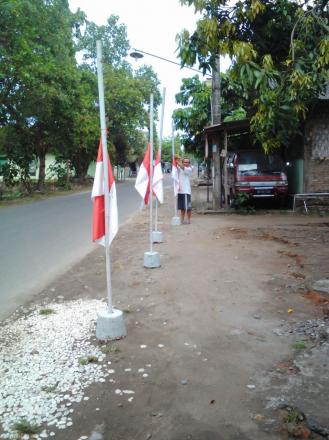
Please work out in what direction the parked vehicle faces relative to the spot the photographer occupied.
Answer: facing the viewer

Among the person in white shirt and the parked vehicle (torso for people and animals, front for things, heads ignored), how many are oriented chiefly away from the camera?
0

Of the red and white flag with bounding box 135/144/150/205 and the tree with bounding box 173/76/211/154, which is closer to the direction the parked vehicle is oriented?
the red and white flag

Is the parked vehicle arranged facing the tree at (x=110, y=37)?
no

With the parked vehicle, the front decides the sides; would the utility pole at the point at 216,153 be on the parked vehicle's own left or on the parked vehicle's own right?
on the parked vehicle's own right

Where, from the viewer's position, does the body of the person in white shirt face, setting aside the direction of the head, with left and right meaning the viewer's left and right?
facing the viewer and to the left of the viewer

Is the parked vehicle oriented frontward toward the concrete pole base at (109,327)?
yes

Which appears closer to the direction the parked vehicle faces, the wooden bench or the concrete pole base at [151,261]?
the concrete pole base

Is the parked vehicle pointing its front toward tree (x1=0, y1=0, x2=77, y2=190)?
no

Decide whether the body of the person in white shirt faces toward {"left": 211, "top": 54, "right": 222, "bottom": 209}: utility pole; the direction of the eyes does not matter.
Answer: no

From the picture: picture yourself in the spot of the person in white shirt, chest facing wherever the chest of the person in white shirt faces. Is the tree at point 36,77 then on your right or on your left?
on your right
